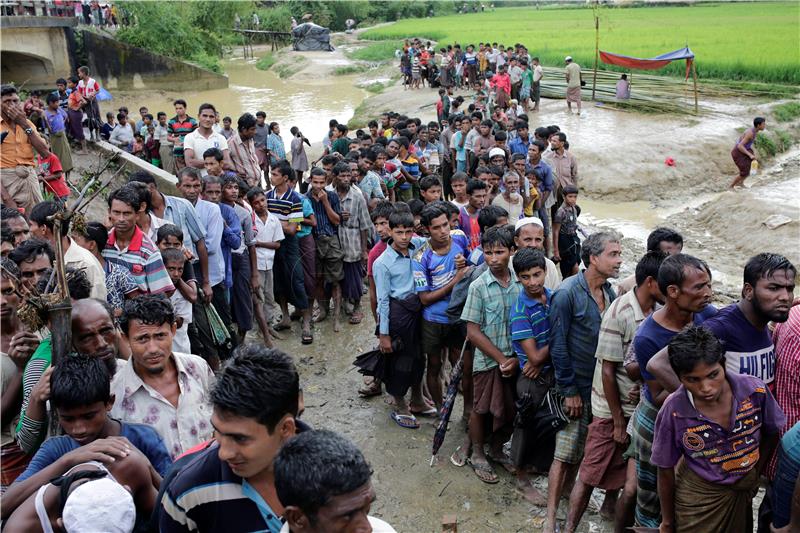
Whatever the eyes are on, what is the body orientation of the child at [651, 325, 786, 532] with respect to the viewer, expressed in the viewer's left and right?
facing the viewer

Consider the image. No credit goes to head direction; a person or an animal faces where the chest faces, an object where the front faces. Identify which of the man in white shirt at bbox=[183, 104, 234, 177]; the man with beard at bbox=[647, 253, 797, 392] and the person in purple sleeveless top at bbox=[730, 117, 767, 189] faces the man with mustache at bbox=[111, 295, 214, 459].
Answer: the man in white shirt

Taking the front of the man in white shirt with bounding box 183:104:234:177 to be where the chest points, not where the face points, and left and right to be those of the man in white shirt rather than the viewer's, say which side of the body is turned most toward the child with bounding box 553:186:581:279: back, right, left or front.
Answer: left

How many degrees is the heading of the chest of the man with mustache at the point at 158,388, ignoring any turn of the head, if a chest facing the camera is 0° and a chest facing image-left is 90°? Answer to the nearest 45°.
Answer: approximately 0°

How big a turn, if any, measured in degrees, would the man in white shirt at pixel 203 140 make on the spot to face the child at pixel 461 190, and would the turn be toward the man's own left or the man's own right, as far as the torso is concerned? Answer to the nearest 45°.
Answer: approximately 45° to the man's own left

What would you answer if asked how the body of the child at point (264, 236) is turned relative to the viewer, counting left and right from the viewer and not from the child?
facing the viewer

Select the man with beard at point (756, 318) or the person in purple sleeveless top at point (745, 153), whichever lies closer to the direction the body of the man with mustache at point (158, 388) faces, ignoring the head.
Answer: the man with beard

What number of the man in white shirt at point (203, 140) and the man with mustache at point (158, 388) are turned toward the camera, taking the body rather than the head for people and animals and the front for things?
2

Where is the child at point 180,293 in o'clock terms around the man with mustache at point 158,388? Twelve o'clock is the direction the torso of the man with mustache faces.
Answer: The child is roughly at 6 o'clock from the man with mustache.
